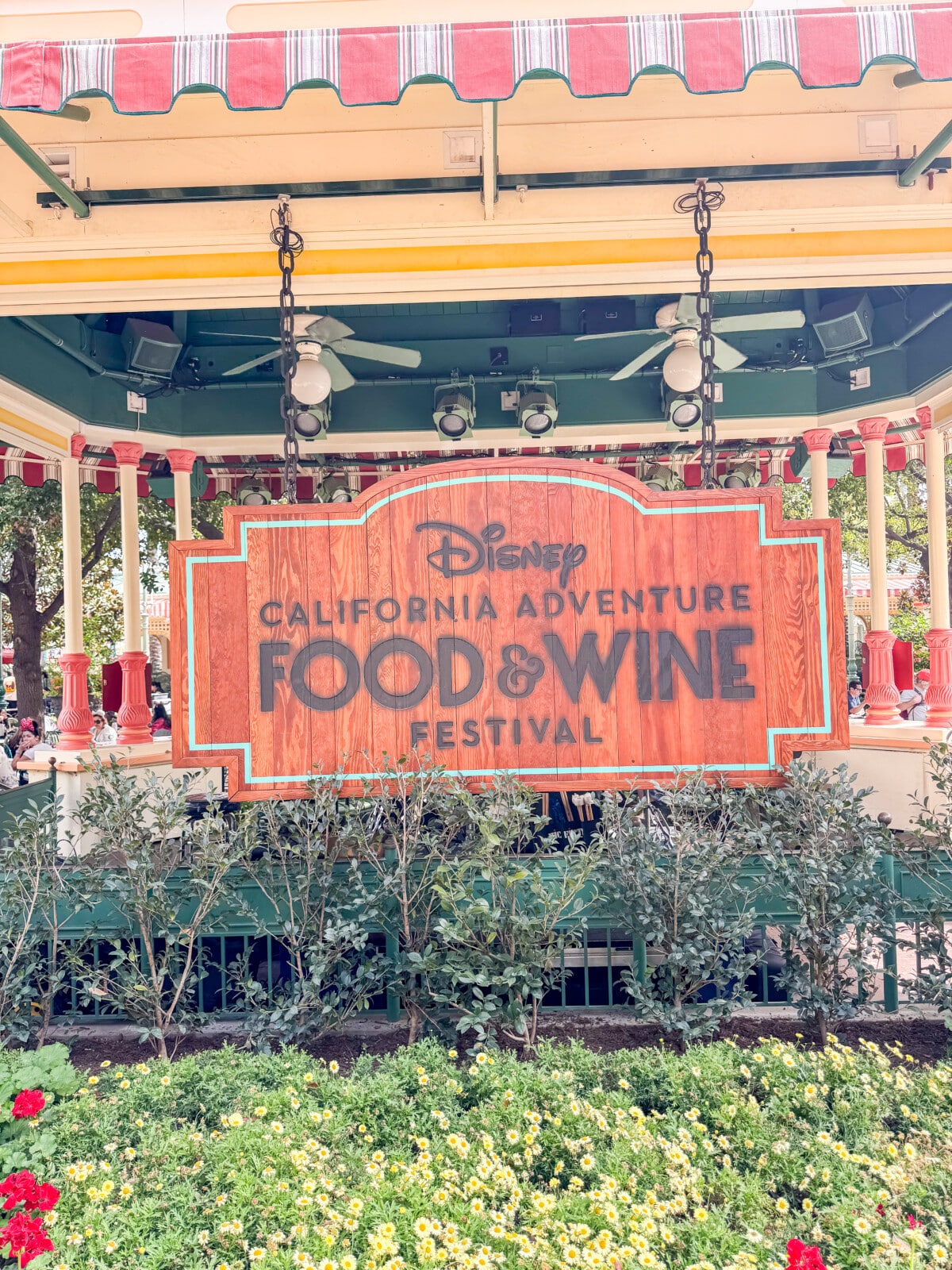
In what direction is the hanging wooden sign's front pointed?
toward the camera

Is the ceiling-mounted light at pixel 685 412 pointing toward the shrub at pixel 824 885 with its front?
yes

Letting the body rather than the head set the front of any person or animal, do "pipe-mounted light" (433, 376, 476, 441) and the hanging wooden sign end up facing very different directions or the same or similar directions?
same or similar directions

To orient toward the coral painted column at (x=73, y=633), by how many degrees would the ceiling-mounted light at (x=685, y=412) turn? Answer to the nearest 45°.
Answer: approximately 90° to its right

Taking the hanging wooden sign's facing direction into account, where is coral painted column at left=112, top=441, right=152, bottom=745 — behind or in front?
behind

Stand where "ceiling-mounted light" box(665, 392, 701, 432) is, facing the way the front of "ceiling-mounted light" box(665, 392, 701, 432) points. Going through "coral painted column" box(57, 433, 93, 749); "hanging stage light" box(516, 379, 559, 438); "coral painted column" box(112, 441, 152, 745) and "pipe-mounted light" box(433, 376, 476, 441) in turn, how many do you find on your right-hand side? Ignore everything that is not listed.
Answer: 4

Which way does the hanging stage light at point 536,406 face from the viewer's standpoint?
toward the camera

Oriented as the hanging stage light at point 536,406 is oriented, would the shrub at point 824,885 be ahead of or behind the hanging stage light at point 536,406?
ahead

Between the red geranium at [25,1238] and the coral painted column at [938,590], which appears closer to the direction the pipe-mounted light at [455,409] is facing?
the red geranium

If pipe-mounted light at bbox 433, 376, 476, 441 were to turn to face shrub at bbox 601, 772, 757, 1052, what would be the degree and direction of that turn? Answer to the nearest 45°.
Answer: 0° — it already faces it

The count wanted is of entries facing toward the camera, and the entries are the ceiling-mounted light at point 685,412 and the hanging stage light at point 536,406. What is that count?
2

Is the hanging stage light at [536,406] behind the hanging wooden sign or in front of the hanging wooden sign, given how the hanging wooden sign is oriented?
behind

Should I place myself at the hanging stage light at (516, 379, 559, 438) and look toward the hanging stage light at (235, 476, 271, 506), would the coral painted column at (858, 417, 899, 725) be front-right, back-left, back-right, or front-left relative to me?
back-right

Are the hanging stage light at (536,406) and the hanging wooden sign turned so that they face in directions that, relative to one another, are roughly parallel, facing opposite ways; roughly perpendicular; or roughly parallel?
roughly parallel

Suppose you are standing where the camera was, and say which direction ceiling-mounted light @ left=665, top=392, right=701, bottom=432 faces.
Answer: facing the viewer
